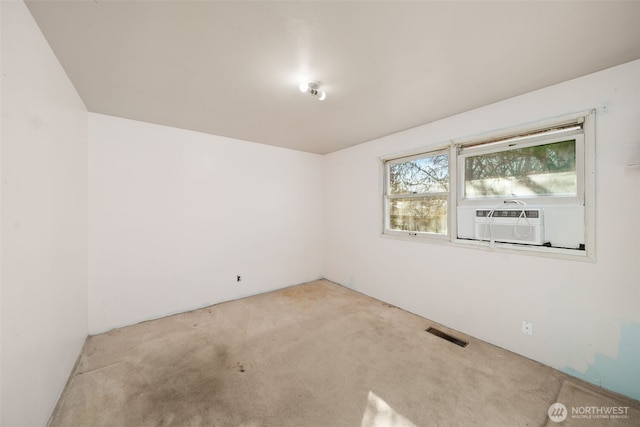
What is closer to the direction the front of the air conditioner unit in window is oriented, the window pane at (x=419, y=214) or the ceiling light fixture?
the ceiling light fixture

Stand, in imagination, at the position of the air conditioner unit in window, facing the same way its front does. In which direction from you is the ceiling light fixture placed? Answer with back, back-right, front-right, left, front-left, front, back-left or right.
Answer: front-right
